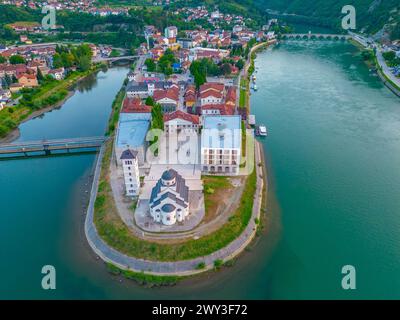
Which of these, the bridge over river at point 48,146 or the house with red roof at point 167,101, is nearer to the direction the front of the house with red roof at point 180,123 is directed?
the bridge over river

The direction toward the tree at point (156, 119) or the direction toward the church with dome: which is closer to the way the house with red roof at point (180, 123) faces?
the church with dome

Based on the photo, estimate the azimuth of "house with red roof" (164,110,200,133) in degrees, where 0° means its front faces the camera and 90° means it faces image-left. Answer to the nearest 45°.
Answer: approximately 0°

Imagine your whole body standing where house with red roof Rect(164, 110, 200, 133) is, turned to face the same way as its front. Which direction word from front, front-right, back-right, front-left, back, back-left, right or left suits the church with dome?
front

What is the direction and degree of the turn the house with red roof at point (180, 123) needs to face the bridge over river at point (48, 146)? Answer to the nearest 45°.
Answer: approximately 90° to its right

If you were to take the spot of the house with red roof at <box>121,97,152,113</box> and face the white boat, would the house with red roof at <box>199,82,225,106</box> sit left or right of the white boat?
left

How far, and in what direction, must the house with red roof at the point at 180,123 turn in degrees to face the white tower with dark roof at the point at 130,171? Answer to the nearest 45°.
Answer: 0° — it already faces it

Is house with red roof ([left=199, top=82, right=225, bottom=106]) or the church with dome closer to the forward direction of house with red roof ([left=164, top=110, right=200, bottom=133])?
the church with dome
